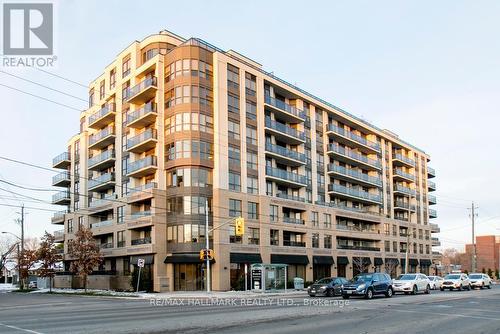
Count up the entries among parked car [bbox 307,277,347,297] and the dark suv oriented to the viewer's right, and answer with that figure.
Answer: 0

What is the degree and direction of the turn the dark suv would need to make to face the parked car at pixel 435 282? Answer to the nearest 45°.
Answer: approximately 135° to its right

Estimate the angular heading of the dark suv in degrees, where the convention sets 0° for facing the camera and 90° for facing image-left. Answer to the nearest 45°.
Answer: approximately 45°

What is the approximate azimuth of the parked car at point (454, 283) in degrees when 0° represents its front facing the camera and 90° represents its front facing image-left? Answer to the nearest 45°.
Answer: approximately 45°

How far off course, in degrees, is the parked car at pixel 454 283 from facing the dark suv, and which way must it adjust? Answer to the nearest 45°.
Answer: approximately 45° to its left

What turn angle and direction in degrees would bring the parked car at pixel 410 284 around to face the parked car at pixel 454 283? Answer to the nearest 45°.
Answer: approximately 135° to its right

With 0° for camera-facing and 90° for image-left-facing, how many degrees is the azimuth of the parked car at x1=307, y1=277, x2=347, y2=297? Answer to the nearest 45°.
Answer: approximately 45°

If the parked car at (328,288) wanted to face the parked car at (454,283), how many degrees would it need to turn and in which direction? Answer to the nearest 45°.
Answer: approximately 180°

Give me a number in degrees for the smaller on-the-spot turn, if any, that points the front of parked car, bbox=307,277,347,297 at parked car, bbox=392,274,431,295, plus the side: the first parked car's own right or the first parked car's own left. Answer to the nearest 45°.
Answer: approximately 135° to the first parked car's own left

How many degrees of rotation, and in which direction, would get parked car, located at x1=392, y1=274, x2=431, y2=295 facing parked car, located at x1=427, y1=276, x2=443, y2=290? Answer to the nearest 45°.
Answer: approximately 135° to its right

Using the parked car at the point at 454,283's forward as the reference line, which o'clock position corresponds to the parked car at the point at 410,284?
the parked car at the point at 410,284 is roughly at 11 o'clock from the parked car at the point at 454,283.
